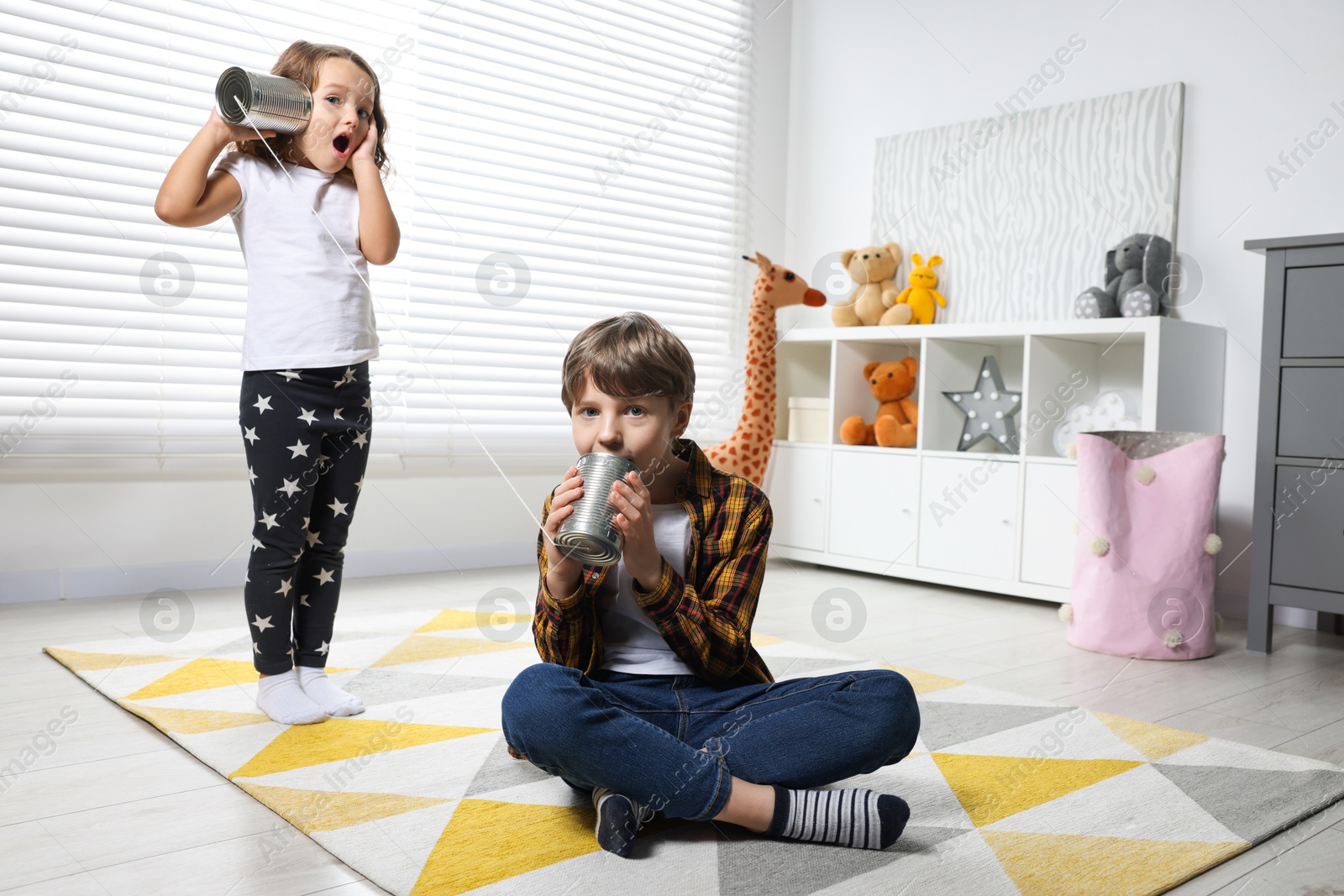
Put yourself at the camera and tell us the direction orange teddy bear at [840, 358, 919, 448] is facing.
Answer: facing the viewer and to the left of the viewer

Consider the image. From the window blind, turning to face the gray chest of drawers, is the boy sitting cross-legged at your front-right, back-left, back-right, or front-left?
front-right

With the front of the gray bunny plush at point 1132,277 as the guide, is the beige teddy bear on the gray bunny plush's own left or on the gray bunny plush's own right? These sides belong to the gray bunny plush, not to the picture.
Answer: on the gray bunny plush's own right

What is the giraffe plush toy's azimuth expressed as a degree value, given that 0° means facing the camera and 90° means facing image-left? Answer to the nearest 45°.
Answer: approximately 270°

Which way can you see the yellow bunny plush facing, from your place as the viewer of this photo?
facing the viewer

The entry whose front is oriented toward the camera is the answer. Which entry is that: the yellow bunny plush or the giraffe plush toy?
the yellow bunny plush

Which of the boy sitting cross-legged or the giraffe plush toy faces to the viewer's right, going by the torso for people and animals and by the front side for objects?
the giraffe plush toy

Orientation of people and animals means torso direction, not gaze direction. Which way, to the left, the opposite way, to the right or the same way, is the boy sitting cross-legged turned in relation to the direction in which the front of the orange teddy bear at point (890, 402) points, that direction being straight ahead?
the same way

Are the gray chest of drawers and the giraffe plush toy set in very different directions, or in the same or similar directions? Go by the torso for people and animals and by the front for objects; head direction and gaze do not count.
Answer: very different directions

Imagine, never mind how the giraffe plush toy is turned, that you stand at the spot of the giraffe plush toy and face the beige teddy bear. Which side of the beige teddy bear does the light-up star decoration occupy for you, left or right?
right

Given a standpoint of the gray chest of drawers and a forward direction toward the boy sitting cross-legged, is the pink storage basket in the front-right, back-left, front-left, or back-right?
front-right

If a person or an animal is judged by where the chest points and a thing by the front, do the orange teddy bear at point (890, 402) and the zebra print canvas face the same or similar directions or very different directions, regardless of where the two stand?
same or similar directions
